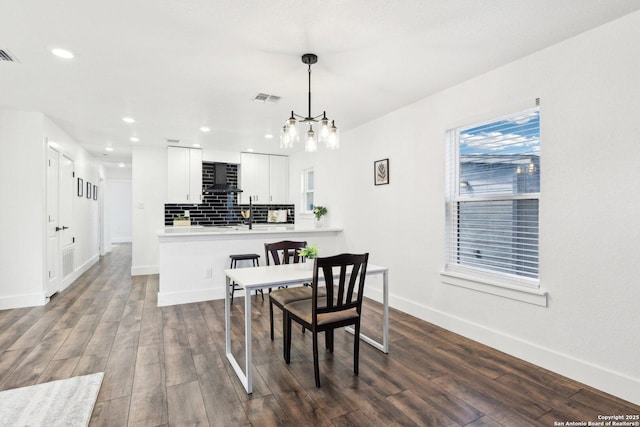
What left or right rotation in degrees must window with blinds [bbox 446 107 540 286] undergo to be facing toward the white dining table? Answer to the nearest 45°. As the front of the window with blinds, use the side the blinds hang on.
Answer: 0° — it already faces it

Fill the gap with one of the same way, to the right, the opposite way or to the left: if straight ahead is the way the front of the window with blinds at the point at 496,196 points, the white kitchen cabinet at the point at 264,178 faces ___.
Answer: to the left

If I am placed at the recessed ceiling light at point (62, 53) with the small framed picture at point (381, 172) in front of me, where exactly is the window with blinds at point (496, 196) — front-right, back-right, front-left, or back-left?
front-right

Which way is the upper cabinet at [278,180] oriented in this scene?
toward the camera

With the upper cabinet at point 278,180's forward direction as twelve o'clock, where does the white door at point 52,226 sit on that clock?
The white door is roughly at 2 o'clock from the upper cabinet.

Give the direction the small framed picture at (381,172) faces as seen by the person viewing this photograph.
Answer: facing the viewer and to the left of the viewer

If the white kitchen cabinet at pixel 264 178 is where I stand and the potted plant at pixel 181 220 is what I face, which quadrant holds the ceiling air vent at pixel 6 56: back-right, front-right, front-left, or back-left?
front-left

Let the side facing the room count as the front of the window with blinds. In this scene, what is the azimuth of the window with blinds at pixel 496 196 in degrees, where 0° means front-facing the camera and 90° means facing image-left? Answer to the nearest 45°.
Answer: approximately 45°

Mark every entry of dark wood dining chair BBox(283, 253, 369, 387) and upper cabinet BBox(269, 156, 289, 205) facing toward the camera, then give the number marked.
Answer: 1

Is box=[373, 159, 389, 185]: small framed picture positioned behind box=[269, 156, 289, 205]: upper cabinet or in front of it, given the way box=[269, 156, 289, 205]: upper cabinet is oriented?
in front

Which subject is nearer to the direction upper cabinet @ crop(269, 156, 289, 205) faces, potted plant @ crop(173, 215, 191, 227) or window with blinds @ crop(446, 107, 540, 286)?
the window with blinds

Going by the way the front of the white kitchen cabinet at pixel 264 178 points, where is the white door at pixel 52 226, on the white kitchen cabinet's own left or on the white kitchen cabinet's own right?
on the white kitchen cabinet's own right

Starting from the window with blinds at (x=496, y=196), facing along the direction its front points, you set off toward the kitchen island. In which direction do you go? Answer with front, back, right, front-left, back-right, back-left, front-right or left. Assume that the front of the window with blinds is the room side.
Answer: front-right

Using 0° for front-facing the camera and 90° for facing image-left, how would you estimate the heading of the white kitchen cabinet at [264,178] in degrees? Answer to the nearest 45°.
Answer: approximately 0°

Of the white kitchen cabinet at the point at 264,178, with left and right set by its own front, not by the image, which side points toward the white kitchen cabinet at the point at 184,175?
right

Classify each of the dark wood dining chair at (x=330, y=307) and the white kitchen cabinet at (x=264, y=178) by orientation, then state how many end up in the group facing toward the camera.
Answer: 1

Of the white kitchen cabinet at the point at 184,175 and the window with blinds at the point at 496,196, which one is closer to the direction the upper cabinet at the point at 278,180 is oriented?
the window with blinds
